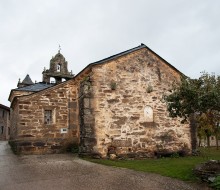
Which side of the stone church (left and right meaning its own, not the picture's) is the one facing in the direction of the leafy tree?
back
